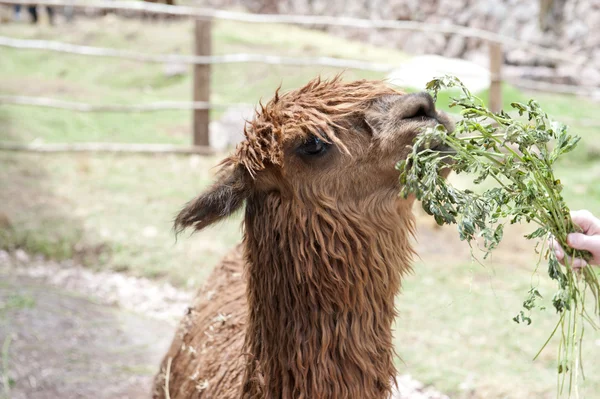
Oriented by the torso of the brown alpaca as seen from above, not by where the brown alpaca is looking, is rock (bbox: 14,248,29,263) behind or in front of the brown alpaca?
behind

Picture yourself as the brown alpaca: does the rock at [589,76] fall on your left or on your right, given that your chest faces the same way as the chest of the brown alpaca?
on your left

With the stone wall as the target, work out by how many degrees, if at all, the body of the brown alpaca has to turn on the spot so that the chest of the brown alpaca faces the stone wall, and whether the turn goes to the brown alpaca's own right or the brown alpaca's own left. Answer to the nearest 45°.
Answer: approximately 135° to the brown alpaca's own left

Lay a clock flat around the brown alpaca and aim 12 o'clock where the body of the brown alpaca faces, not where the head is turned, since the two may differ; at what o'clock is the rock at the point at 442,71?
The rock is roughly at 8 o'clock from the brown alpaca.

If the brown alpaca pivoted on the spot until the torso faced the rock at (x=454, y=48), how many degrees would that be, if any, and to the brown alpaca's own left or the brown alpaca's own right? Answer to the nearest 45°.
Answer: approximately 135° to the brown alpaca's own left

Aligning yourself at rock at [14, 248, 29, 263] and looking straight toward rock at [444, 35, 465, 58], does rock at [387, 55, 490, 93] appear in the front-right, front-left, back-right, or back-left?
front-right

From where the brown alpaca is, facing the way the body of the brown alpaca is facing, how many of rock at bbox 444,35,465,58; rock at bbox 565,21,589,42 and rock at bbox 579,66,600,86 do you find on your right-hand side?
0

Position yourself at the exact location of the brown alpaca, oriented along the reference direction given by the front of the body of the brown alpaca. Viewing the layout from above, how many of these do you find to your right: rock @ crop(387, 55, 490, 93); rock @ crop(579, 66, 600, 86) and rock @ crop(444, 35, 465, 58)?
0

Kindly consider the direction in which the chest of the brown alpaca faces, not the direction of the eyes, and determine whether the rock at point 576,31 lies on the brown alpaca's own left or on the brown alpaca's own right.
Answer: on the brown alpaca's own left

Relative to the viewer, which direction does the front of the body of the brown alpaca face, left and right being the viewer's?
facing the viewer and to the right of the viewer
